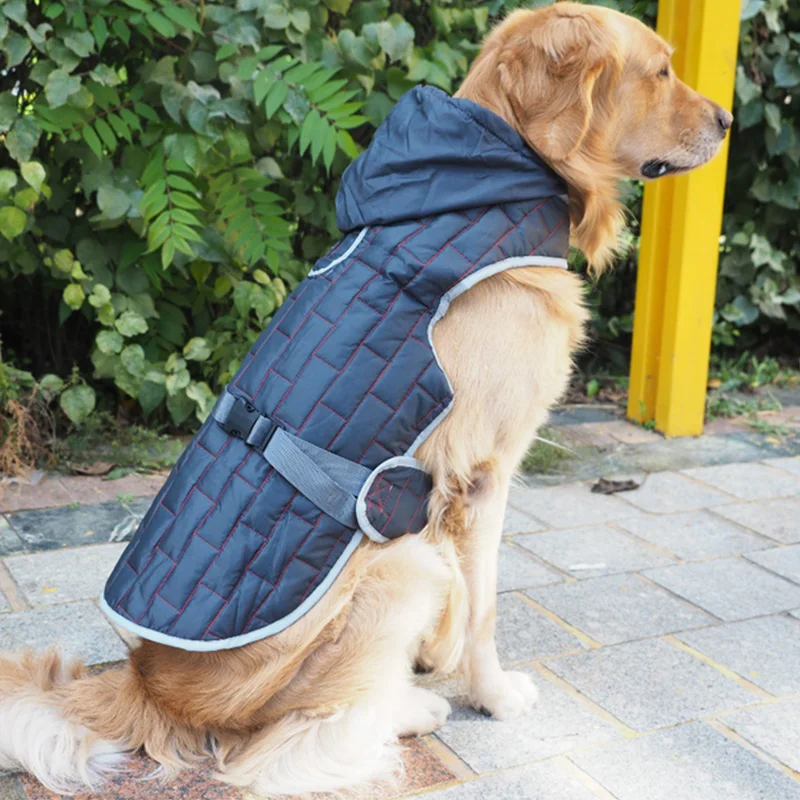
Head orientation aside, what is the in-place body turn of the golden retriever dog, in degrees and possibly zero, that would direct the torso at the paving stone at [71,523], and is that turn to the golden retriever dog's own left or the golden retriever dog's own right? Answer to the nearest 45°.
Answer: approximately 135° to the golden retriever dog's own left

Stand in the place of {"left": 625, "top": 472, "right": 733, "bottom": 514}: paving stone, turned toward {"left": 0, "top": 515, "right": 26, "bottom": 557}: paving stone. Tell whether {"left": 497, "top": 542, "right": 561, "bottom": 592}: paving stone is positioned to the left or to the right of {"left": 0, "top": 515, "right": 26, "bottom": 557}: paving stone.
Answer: left

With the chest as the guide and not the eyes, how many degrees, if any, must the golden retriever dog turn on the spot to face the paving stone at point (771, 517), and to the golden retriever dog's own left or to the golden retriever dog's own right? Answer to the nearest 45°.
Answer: approximately 45° to the golden retriever dog's own left

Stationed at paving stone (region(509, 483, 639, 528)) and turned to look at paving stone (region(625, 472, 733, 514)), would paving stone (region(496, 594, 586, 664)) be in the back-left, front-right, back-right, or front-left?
back-right

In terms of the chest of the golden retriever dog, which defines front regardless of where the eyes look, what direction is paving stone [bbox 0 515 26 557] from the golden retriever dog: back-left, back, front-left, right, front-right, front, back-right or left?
back-left

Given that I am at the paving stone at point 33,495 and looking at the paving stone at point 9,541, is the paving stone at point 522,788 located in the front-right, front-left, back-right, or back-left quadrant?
front-left

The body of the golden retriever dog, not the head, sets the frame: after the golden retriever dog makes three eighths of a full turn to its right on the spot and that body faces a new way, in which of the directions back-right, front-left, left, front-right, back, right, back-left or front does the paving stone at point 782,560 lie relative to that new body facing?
back

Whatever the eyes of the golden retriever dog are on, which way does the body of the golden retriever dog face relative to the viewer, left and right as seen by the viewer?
facing to the right of the viewer

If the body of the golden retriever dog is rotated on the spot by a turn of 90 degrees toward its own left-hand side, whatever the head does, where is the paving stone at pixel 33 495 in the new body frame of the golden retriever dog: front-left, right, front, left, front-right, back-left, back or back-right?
front-left

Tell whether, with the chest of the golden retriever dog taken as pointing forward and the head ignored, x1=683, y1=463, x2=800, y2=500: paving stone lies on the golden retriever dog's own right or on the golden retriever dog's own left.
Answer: on the golden retriever dog's own left
